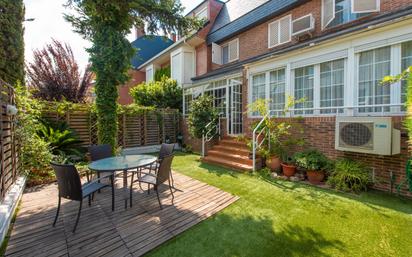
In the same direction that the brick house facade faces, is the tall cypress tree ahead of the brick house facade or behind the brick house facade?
ahead

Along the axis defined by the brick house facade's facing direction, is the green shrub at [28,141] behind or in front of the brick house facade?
in front

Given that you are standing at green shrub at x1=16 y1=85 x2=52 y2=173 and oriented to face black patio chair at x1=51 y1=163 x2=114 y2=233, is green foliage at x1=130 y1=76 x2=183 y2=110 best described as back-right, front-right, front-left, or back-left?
back-left

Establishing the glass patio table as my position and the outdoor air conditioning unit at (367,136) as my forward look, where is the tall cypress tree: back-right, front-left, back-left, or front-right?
back-left

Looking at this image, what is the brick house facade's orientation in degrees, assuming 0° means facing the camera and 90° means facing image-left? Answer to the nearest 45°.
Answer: approximately 45°

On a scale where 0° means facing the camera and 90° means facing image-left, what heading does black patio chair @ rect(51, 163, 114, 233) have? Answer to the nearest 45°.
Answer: approximately 225°

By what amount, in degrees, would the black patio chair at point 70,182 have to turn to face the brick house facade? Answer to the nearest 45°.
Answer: approximately 45° to its right

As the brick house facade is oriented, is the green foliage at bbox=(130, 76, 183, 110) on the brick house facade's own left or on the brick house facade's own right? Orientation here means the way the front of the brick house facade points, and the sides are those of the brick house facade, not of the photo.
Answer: on the brick house facade's own right

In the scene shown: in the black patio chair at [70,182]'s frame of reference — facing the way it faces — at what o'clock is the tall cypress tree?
The tall cypress tree is roughly at 10 o'clock from the black patio chair.
